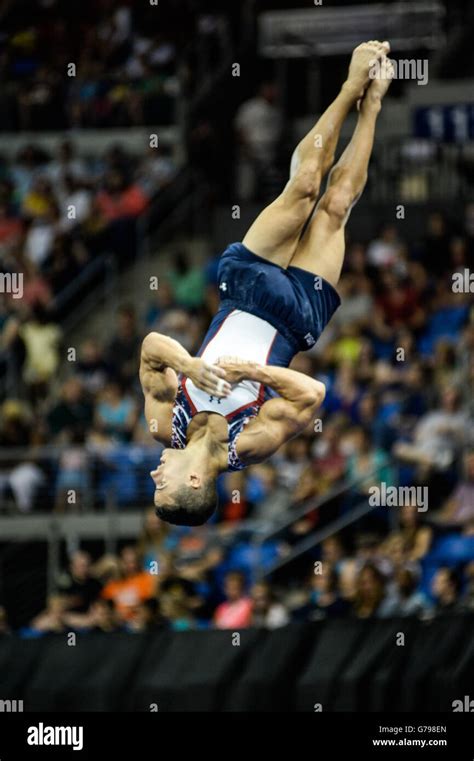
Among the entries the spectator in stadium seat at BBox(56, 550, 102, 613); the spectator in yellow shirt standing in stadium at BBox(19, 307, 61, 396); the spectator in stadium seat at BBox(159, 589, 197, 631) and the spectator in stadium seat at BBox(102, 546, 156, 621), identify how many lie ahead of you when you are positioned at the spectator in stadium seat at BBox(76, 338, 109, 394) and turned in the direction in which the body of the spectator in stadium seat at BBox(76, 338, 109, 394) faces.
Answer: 3

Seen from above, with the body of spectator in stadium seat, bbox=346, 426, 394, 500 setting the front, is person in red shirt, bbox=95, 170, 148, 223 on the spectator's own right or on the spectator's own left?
on the spectator's own right

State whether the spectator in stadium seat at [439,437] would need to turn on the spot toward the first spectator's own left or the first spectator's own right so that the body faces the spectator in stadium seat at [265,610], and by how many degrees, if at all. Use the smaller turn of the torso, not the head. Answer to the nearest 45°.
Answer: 0° — they already face them

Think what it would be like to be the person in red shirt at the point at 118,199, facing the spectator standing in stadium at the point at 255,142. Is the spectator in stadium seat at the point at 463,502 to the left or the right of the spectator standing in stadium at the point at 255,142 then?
right

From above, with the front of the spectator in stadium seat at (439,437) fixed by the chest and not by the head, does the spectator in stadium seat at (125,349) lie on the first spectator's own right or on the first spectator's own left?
on the first spectator's own right

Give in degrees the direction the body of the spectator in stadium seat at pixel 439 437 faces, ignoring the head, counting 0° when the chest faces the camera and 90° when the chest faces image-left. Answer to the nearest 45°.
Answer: approximately 45°

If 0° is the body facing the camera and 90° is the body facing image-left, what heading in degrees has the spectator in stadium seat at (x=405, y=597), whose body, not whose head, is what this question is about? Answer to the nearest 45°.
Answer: approximately 0°

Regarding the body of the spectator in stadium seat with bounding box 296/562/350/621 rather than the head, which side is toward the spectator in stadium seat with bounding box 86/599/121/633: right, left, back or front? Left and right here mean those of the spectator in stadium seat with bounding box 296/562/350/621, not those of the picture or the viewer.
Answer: right
